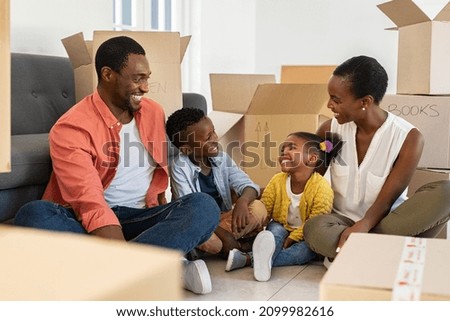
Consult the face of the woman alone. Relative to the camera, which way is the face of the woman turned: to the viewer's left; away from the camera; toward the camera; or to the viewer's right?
to the viewer's left

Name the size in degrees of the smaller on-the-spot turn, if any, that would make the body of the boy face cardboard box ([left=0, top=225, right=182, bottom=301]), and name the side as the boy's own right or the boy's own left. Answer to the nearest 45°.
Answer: approximately 45° to the boy's own right

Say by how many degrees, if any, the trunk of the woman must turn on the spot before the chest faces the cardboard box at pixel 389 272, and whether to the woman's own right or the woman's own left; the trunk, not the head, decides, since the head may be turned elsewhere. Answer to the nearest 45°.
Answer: approximately 45° to the woman's own left

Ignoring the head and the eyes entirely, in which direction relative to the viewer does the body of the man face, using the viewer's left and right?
facing the viewer and to the right of the viewer

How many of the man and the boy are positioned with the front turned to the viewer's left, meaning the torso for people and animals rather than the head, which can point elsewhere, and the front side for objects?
0

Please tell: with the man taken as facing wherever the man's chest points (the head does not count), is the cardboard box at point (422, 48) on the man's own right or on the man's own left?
on the man's own left

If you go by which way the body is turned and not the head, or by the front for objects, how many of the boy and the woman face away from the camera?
0

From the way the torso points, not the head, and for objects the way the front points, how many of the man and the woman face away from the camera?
0
